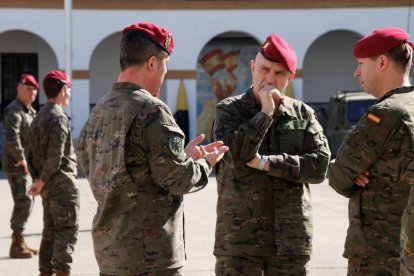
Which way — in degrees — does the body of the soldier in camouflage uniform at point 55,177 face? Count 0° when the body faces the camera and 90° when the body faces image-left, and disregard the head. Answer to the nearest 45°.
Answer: approximately 225°

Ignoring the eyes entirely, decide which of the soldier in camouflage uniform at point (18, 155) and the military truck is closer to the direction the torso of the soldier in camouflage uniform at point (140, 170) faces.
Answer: the military truck

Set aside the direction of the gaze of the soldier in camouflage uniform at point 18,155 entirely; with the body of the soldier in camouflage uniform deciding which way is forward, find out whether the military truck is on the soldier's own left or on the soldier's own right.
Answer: on the soldier's own left

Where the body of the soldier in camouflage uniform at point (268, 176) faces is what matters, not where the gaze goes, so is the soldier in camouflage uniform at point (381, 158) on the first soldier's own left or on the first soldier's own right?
on the first soldier's own left

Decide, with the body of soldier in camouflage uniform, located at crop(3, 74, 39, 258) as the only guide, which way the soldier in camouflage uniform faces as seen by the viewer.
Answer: to the viewer's right

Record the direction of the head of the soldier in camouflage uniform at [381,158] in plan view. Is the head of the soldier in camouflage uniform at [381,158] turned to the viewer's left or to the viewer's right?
to the viewer's left

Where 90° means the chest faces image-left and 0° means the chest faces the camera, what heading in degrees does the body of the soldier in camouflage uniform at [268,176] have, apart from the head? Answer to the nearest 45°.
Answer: approximately 0°

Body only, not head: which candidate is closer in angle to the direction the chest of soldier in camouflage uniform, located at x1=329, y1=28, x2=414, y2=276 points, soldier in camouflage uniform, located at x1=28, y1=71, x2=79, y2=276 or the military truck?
the soldier in camouflage uniform

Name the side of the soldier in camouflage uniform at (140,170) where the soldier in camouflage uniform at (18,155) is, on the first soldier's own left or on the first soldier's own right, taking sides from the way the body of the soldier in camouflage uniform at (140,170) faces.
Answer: on the first soldier's own left

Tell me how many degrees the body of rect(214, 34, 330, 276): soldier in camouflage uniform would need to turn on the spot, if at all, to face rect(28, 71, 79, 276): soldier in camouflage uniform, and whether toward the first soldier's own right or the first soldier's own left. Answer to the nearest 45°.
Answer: approximately 135° to the first soldier's own right

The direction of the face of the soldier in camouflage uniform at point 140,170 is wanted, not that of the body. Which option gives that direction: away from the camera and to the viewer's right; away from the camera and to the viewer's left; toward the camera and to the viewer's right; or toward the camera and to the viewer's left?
away from the camera and to the viewer's right

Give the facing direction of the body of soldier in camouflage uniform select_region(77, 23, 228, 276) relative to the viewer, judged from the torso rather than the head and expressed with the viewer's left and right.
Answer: facing away from the viewer and to the right of the viewer

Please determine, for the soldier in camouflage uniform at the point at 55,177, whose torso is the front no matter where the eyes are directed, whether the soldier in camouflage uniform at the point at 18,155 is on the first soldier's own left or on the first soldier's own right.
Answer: on the first soldier's own left

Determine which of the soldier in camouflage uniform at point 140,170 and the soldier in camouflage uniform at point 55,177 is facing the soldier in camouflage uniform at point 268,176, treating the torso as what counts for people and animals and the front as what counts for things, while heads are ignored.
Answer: the soldier in camouflage uniform at point 140,170

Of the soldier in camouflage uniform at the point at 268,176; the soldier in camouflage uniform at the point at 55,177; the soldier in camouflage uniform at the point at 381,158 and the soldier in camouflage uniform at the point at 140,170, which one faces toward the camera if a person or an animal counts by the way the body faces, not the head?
the soldier in camouflage uniform at the point at 268,176
